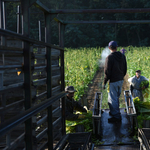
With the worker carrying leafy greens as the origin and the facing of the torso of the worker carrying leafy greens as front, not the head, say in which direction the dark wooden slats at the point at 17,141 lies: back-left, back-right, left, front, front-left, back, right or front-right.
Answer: front

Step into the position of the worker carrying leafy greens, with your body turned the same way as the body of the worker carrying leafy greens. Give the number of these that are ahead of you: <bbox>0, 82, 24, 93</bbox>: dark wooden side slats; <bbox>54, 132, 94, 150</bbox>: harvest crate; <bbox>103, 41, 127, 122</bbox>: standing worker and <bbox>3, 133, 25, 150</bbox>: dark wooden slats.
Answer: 4

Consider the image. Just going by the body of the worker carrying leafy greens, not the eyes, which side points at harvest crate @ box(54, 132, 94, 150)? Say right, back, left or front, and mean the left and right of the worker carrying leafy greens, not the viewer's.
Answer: front

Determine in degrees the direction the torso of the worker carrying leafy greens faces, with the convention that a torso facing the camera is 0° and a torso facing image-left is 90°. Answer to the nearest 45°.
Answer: approximately 0°

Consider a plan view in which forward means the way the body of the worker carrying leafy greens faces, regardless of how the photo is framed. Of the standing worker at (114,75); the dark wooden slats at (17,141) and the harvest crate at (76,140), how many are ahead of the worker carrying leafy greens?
3

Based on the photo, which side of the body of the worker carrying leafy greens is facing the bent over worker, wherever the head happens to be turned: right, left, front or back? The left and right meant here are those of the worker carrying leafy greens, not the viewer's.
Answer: front

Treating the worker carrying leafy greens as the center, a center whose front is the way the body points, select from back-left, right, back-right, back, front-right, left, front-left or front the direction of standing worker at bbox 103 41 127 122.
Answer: front
